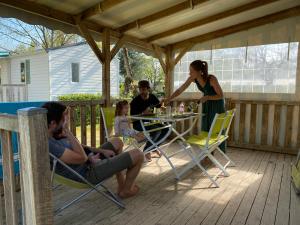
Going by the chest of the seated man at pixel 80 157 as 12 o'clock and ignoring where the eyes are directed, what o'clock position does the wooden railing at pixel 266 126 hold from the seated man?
The wooden railing is roughly at 11 o'clock from the seated man.

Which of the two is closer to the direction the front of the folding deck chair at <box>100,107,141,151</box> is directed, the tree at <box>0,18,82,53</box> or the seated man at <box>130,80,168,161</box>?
the seated man

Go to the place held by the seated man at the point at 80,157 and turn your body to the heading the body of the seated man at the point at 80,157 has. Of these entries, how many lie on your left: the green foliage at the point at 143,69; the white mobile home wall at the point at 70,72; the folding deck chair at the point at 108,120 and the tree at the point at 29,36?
4

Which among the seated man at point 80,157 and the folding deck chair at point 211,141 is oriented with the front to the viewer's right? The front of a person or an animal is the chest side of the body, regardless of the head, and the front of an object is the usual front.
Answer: the seated man

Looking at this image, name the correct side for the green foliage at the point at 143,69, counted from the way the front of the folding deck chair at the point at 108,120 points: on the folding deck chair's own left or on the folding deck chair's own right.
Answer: on the folding deck chair's own left

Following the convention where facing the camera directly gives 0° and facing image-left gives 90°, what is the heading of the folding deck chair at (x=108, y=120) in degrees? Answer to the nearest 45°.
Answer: approximately 315°

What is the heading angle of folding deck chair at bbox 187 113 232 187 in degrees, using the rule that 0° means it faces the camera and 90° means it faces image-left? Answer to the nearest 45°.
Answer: approximately 135°

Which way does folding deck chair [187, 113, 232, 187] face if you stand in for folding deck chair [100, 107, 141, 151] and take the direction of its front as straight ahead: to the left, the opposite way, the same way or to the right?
the opposite way

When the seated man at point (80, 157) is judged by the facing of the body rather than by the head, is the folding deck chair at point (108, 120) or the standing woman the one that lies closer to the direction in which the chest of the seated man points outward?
the standing woman

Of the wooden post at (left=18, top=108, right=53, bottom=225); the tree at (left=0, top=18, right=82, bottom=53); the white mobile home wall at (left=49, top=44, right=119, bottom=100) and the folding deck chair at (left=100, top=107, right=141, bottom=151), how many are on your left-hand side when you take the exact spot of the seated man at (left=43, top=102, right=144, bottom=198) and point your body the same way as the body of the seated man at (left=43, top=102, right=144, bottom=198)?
3

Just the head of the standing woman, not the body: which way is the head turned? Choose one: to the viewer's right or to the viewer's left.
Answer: to the viewer's left

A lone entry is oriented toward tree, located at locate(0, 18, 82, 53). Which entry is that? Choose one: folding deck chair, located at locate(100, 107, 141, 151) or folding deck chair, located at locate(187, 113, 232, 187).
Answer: folding deck chair, located at locate(187, 113, 232, 187)

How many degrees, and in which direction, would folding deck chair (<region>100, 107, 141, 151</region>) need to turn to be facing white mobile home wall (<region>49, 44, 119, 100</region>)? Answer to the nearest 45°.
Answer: approximately 135° to its left

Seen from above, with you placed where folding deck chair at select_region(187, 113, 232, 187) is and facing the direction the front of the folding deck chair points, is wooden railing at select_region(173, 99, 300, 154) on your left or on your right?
on your right

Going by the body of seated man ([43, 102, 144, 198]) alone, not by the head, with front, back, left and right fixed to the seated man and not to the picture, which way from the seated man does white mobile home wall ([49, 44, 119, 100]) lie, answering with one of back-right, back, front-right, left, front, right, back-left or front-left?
left

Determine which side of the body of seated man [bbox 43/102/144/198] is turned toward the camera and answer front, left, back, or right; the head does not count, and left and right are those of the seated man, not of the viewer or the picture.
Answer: right
